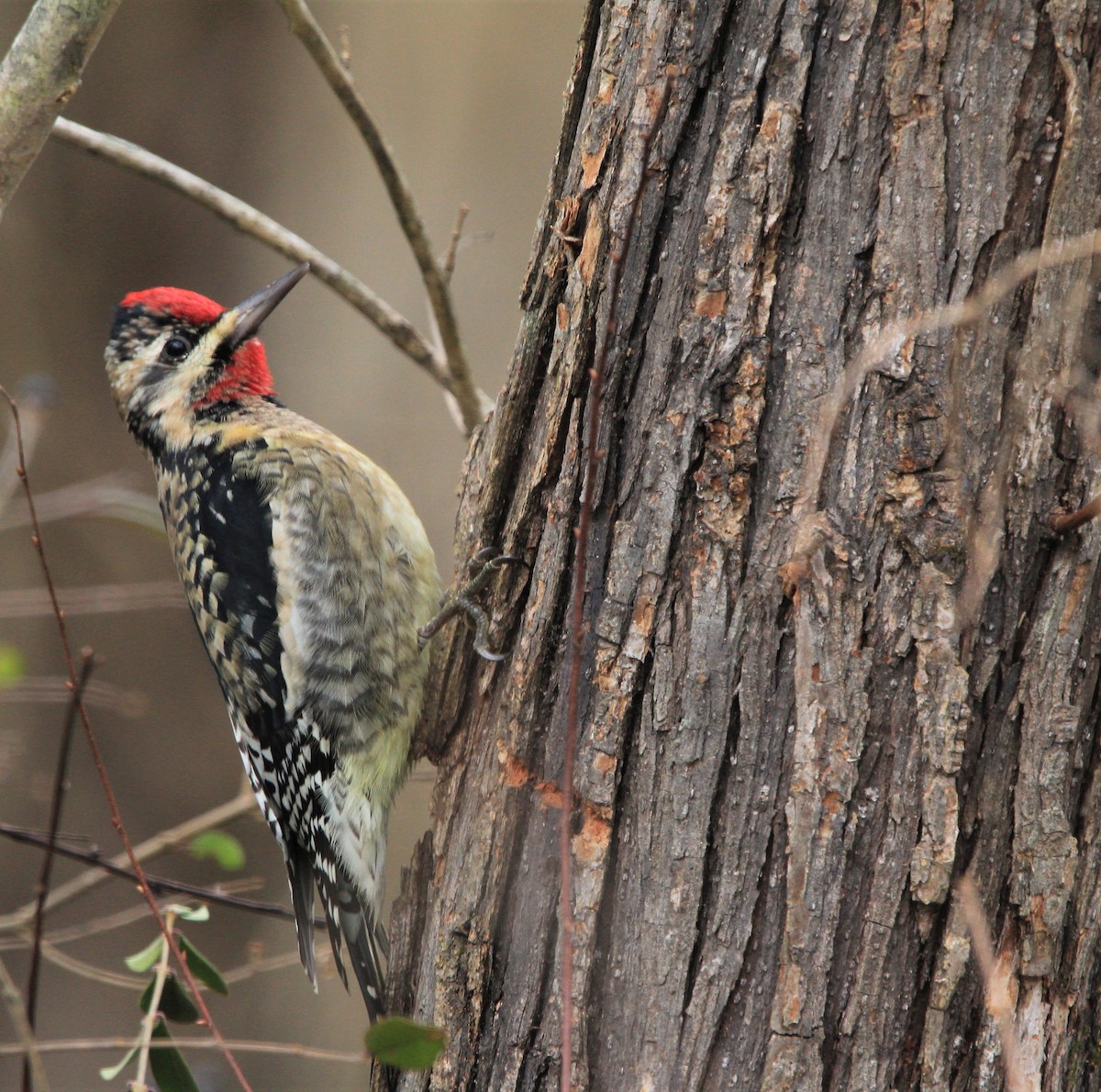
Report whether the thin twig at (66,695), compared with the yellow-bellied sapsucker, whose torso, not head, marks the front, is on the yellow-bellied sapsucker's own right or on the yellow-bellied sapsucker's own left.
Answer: on the yellow-bellied sapsucker's own left

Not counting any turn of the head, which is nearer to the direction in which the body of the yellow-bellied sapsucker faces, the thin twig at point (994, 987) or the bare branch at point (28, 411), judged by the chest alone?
the thin twig

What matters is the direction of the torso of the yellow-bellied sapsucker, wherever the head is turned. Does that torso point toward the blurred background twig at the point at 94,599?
no

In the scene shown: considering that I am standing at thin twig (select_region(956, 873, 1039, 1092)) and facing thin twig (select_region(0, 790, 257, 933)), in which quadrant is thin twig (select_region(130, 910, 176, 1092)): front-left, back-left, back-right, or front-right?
front-left

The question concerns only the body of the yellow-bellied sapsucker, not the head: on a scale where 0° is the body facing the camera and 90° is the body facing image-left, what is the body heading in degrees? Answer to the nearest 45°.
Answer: approximately 270°

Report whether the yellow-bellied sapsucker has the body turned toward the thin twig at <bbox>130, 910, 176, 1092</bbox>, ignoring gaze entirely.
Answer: no

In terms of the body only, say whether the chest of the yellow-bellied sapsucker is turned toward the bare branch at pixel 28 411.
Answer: no
